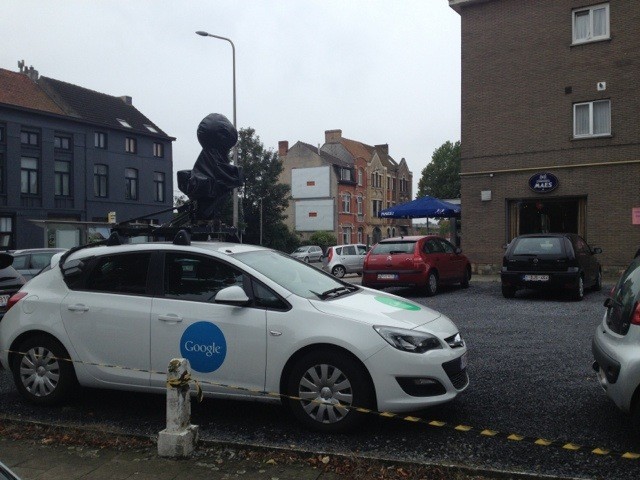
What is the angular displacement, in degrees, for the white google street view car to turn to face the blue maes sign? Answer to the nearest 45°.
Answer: approximately 90° to its left

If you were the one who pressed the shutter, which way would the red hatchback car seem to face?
facing away from the viewer and to the right of the viewer

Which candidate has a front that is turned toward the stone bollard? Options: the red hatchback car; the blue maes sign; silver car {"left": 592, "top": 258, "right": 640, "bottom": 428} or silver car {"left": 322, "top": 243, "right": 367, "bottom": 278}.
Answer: the blue maes sign

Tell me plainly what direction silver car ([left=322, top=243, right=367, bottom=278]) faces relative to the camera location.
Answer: facing away from the viewer and to the right of the viewer

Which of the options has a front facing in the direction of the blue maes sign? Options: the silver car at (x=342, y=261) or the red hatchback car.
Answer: the red hatchback car

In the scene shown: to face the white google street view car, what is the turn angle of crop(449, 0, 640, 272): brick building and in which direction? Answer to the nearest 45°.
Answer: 0° — it already faces it

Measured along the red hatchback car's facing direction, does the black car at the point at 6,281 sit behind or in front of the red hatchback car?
behind

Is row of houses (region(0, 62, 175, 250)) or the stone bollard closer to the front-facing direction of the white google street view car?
the stone bollard

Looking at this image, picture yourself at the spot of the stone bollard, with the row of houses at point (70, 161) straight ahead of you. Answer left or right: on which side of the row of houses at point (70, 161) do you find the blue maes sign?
right

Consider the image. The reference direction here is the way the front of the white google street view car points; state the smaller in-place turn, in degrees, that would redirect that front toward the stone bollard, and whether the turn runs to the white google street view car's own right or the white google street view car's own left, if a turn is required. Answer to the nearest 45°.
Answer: approximately 90° to the white google street view car's own right
